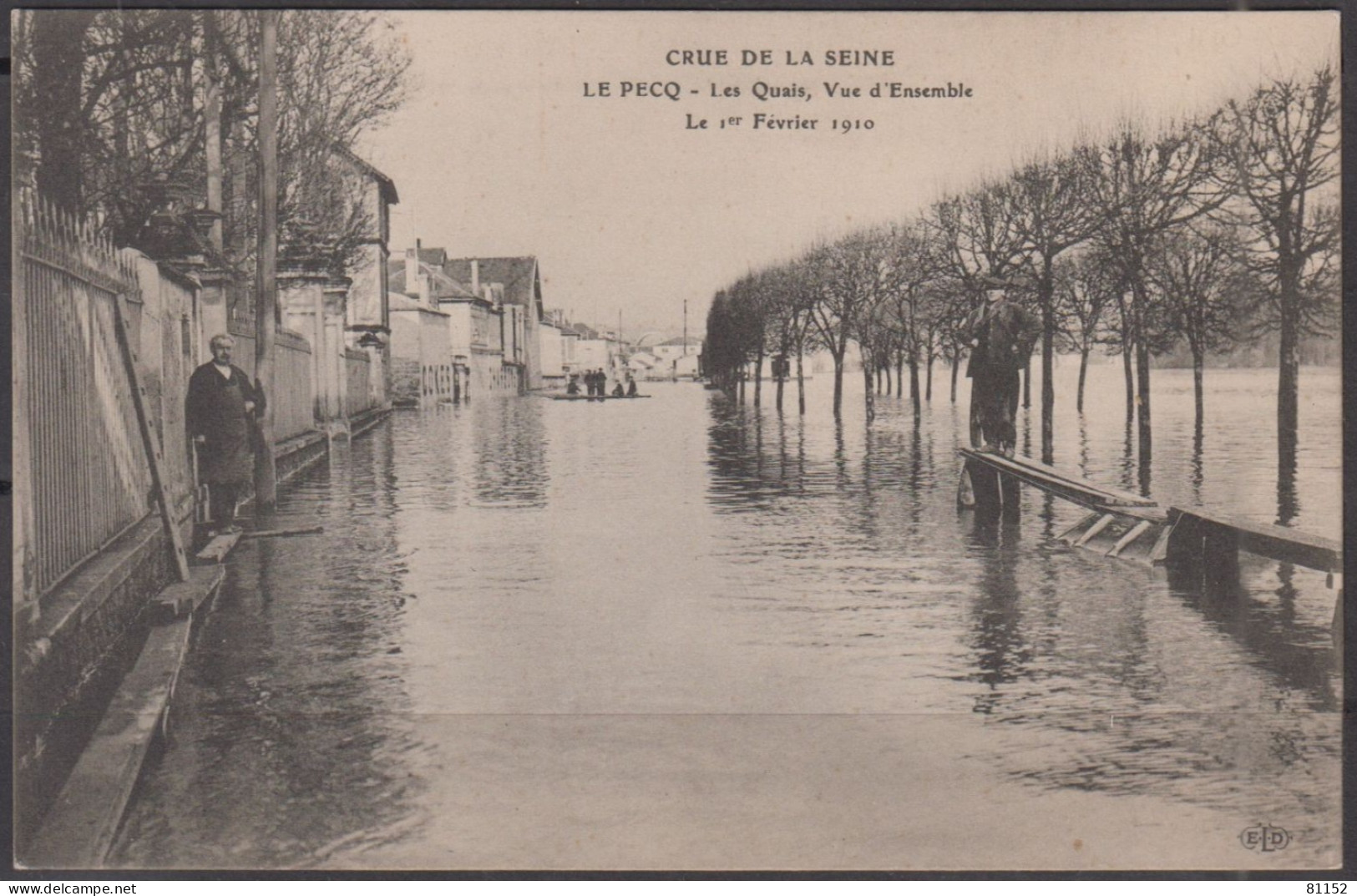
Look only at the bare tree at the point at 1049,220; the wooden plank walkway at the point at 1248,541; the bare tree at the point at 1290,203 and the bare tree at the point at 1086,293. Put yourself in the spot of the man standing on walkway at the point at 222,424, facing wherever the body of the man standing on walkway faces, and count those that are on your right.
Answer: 0

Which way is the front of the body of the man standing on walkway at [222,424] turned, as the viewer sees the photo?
toward the camera

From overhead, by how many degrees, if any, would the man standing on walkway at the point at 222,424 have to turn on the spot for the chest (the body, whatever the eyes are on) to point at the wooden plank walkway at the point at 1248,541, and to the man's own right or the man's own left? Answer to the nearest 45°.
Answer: approximately 45° to the man's own left

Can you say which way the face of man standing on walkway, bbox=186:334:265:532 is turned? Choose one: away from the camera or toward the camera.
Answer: toward the camera

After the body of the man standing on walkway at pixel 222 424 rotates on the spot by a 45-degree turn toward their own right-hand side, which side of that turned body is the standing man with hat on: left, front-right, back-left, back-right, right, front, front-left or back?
back-left

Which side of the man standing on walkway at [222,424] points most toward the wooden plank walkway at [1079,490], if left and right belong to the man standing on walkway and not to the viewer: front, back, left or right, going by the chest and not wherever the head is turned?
left

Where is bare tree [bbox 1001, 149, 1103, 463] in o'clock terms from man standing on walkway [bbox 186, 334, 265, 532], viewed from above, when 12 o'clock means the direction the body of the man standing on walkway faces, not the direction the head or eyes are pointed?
The bare tree is roughly at 9 o'clock from the man standing on walkway.

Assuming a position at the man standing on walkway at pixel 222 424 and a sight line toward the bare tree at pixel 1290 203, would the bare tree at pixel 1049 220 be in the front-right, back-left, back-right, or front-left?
front-left

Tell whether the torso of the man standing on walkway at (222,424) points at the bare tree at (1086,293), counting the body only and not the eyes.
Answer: no
